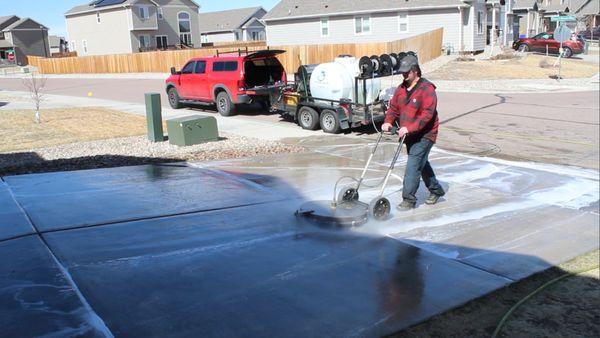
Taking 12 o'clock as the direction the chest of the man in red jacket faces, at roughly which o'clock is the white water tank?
The white water tank is roughly at 4 o'clock from the man in red jacket.

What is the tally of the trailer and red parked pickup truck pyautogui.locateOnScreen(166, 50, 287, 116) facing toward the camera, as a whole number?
0

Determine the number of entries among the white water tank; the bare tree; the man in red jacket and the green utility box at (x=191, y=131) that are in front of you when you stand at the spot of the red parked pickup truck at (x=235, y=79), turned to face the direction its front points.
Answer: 1

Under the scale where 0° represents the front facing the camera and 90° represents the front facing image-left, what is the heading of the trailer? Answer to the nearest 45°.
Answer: approximately 135°

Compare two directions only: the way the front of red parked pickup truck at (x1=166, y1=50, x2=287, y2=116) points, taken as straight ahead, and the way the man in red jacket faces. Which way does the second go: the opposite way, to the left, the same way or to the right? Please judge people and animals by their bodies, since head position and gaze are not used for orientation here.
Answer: to the left

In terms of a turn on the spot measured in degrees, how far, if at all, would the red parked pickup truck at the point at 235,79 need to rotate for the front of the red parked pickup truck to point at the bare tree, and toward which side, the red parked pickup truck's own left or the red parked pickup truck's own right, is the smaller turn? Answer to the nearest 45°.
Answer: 0° — it already faces it

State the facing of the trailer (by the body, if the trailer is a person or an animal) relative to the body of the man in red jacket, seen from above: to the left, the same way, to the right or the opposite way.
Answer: to the right

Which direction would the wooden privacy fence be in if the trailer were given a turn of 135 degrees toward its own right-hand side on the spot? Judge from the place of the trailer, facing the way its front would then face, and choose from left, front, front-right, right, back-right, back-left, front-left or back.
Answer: left

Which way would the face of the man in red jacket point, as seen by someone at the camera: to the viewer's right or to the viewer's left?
to the viewer's left

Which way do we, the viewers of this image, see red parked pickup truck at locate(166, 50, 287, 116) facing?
facing away from the viewer and to the left of the viewer

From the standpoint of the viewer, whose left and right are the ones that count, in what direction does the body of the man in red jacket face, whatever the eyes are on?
facing the viewer and to the left of the viewer

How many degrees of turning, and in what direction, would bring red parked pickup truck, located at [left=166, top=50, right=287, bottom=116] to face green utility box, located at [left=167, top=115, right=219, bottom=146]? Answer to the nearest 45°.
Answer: approximately 135° to its left

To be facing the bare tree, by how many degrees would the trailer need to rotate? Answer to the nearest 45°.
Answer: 0° — it already faces it

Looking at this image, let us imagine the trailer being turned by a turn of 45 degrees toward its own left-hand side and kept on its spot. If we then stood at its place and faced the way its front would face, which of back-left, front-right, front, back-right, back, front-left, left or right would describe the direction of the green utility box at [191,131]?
front-left

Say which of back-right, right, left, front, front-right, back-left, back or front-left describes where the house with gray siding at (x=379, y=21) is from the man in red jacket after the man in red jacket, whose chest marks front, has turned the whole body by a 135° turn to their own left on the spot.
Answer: left

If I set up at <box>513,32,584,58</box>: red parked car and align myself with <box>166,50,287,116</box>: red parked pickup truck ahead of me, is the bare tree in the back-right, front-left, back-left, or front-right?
front-right

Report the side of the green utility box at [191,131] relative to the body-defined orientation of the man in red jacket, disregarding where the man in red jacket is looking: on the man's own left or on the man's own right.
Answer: on the man's own right

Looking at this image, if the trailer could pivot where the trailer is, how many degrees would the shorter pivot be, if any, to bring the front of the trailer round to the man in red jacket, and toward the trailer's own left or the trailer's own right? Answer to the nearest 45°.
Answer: approximately 135° to the trailer's own left
